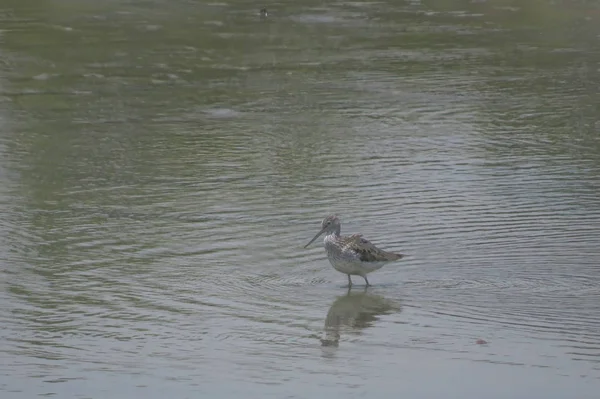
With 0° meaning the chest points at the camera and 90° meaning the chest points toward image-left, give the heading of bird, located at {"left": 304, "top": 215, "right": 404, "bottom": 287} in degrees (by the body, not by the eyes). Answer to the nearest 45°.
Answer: approximately 90°
